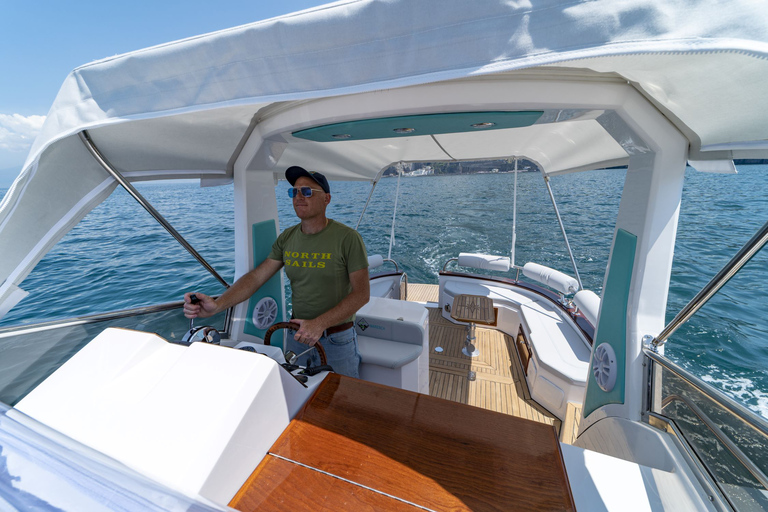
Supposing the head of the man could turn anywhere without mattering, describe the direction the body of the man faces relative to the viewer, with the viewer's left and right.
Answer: facing the viewer and to the left of the viewer

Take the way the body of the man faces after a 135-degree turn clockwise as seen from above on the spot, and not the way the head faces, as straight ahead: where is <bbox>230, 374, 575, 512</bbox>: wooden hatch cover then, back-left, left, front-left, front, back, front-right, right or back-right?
back
